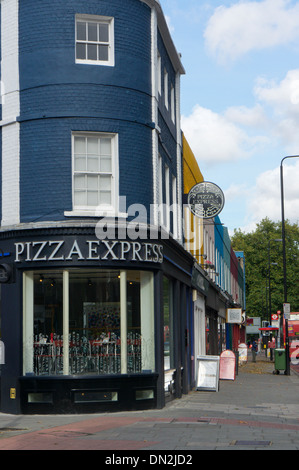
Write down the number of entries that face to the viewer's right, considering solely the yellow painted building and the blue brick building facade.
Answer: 1

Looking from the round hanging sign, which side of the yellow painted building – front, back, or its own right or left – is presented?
right

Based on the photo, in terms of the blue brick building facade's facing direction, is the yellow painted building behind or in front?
behind

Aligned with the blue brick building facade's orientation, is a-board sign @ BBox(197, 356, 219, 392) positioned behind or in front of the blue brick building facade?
behind

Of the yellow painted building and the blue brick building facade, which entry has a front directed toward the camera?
the blue brick building facade

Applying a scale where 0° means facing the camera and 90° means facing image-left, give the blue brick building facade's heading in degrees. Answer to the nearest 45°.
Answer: approximately 0°

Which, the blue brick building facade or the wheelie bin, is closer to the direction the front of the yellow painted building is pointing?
the wheelie bin

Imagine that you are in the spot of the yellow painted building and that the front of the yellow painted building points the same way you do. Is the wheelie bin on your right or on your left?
on your left

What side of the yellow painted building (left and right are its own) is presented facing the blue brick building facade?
right

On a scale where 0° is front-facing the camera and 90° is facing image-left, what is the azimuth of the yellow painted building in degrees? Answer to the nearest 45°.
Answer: approximately 270°

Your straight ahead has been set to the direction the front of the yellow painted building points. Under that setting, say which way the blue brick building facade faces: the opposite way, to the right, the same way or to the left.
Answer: to the right
